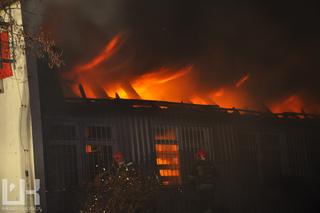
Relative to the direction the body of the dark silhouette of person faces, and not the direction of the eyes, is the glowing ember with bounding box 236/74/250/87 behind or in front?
in front

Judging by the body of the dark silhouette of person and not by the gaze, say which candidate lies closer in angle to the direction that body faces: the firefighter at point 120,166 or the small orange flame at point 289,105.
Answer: the small orange flame

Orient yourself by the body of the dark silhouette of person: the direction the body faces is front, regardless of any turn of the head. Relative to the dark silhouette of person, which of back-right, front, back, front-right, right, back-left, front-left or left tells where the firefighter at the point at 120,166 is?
back-left

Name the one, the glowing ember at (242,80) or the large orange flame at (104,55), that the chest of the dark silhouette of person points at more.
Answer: the glowing ember

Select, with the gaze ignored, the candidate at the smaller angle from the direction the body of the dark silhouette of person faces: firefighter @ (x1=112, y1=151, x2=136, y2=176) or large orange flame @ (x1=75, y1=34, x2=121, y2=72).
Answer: the large orange flame

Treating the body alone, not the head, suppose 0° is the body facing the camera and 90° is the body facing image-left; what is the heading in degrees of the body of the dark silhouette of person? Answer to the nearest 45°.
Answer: approximately 180°

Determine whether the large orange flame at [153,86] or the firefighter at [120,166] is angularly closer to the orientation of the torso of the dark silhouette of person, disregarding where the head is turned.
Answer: the large orange flame
